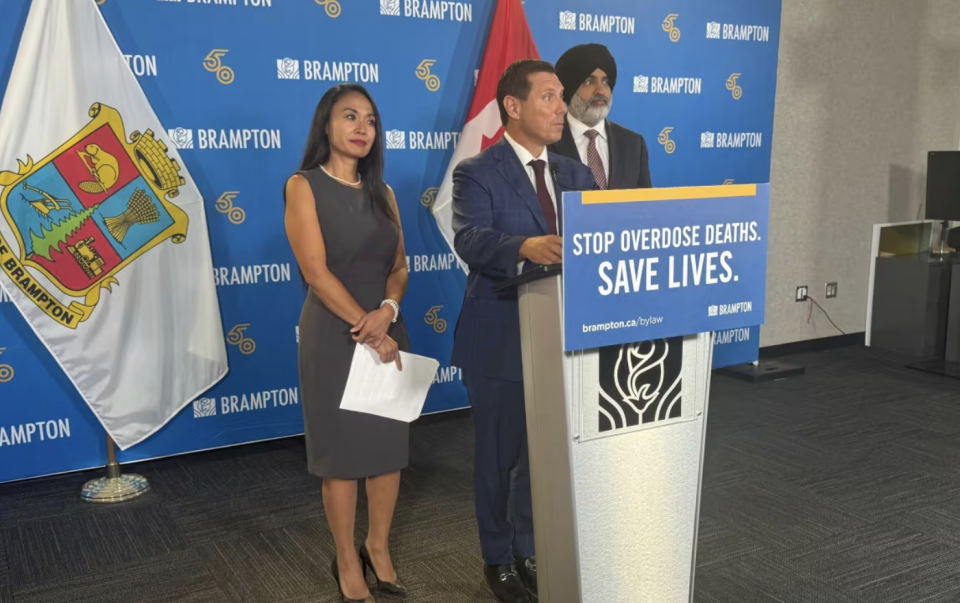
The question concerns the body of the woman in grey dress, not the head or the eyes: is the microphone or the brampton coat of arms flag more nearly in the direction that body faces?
the microphone

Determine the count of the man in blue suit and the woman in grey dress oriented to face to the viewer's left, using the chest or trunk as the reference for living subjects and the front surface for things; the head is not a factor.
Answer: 0

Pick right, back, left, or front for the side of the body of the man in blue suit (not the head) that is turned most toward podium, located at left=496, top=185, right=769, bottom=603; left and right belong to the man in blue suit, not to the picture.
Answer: front

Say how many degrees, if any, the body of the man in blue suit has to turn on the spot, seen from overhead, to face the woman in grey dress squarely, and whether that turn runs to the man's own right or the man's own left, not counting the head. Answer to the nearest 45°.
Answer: approximately 135° to the man's own right

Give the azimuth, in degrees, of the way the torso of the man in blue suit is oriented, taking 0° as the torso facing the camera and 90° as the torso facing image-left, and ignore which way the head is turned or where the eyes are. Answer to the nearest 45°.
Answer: approximately 315°

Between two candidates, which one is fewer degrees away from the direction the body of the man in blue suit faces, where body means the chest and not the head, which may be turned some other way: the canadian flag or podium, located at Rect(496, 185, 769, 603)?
the podium

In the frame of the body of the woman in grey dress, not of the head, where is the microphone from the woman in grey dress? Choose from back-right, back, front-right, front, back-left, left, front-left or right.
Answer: front-left

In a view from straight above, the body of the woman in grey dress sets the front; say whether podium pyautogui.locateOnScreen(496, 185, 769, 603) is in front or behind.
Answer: in front

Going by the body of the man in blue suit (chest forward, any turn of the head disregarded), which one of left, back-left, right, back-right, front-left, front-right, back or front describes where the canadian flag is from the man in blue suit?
back-left

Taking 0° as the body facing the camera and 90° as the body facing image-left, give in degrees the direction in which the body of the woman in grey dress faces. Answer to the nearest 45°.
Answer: approximately 315°

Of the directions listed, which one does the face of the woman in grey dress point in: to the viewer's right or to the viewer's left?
to the viewer's right

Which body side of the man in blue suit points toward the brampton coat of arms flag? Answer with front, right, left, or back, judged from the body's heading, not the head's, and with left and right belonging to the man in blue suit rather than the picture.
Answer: back
